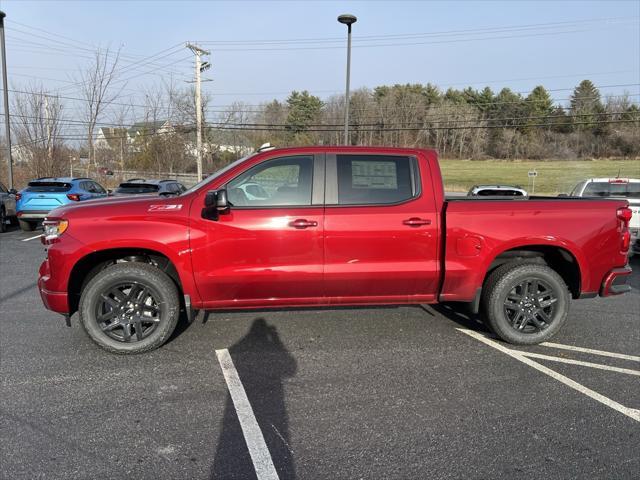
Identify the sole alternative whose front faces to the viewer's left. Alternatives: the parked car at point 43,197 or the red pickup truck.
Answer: the red pickup truck

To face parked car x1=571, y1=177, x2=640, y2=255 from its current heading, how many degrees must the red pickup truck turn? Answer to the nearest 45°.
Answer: approximately 135° to its right

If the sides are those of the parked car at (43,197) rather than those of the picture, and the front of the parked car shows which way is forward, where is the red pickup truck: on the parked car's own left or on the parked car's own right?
on the parked car's own right

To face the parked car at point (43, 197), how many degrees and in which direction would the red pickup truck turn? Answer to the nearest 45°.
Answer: approximately 45° to its right

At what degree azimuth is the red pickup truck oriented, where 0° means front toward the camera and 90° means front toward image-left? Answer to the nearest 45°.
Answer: approximately 90°

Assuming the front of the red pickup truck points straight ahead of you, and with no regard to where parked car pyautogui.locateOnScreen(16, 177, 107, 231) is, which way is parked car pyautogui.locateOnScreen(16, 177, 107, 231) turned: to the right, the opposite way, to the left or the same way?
to the right

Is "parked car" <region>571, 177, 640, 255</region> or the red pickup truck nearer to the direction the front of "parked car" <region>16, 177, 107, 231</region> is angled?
the parked car

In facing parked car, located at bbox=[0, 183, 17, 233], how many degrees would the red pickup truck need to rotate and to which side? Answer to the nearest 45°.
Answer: approximately 45° to its right

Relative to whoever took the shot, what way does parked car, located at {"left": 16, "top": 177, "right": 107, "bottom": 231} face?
facing away from the viewer and to the right of the viewer

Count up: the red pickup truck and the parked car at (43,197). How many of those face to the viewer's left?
1

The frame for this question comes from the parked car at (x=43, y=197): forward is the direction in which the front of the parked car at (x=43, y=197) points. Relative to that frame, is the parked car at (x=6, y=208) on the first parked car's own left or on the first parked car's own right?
on the first parked car's own left

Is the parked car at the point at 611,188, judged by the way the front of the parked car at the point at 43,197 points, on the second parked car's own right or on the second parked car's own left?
on the second parked car's own right
